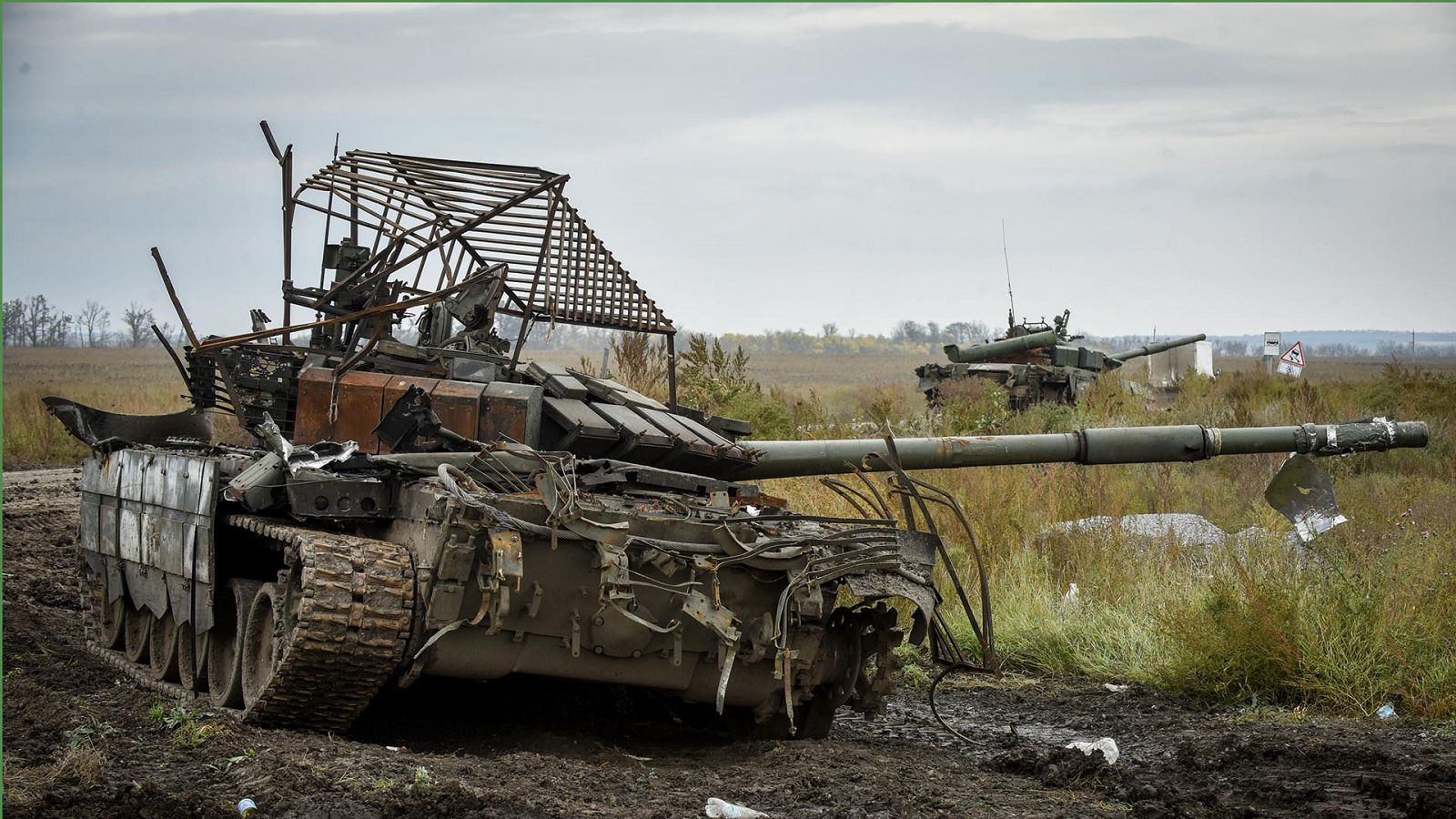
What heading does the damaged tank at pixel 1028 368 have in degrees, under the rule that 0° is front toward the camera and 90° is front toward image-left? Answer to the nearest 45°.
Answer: approximately 225°

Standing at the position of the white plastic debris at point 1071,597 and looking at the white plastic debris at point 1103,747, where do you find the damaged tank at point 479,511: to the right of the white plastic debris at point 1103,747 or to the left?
right

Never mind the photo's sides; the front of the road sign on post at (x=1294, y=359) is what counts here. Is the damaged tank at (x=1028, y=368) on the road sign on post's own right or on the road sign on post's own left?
on the road sign on post's own right

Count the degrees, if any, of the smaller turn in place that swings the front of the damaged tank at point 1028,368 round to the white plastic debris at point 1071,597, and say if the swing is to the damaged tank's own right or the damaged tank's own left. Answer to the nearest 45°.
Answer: approximately 135° to the damaged tank's own right

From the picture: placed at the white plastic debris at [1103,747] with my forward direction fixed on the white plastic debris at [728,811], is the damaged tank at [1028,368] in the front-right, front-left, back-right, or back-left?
back-right

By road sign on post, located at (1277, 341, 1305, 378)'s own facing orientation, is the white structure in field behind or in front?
behind

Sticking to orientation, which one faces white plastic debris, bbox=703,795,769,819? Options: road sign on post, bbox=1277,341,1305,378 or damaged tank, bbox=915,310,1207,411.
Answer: the road sign on post

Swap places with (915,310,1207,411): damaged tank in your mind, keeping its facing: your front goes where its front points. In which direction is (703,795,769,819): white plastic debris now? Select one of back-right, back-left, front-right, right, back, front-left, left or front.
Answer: back-right

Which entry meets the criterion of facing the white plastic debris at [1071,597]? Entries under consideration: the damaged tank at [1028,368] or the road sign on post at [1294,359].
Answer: the road sign on post

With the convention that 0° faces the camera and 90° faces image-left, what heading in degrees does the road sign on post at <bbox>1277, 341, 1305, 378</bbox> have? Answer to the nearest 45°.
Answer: approximately 0°

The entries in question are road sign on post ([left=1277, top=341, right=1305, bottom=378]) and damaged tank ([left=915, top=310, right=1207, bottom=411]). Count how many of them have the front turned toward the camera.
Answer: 1

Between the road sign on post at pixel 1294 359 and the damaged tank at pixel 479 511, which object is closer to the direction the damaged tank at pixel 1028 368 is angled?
the road sign on post

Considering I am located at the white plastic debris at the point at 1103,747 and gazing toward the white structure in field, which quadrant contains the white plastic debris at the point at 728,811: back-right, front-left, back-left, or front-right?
back-left

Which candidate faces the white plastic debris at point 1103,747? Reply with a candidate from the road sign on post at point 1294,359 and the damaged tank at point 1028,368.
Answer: the road sign on post

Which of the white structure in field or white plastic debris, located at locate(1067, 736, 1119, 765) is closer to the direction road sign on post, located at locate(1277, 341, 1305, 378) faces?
the white plastic debris

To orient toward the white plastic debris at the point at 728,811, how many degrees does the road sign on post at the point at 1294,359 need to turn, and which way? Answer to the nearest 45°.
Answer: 0° — it already faces it
